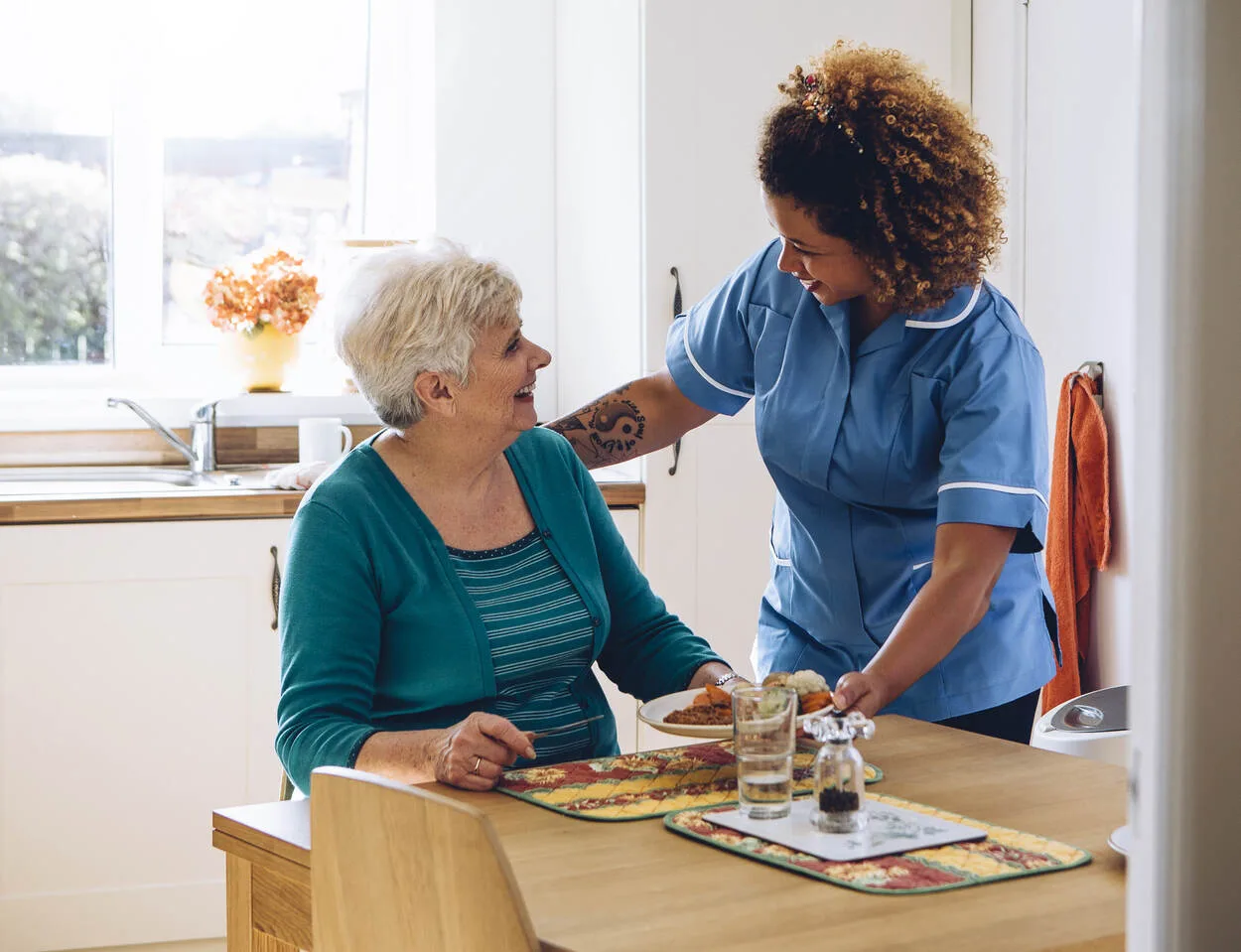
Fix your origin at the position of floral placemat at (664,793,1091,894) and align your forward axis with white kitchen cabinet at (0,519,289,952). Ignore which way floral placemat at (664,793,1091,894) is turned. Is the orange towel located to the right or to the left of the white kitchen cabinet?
right

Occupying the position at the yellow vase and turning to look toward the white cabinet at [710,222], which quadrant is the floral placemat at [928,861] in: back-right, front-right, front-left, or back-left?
front-right

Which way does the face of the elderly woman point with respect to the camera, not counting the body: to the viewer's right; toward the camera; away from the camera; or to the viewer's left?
to the viewer's right

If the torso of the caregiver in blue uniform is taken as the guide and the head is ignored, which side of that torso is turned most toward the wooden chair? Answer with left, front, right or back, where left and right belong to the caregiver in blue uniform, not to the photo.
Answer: front

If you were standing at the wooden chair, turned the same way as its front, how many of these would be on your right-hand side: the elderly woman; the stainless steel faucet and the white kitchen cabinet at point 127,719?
0

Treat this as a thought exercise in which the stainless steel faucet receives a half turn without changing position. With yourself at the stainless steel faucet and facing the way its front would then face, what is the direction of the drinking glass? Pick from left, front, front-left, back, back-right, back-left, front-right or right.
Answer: right

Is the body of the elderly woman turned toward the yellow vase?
no

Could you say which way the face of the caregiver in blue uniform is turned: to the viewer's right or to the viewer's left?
to the viewer's left

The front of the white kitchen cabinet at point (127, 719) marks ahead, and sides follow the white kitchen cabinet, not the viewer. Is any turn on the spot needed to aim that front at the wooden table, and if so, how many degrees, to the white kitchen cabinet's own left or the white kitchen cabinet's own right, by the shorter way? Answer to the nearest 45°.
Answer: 0° — it already faces it

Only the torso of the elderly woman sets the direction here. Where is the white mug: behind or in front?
behind

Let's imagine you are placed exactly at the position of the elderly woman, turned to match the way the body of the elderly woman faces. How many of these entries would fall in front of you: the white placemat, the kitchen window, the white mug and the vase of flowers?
1

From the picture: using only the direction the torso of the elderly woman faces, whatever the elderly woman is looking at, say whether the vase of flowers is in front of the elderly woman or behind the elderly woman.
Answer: behind

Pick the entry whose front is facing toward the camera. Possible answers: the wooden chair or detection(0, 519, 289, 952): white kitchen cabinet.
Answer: the white kitchen cabinet

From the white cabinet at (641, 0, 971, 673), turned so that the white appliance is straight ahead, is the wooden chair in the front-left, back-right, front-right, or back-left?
front-right

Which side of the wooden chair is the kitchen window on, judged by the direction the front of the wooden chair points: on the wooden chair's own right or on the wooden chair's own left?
on the wooden chair's own left

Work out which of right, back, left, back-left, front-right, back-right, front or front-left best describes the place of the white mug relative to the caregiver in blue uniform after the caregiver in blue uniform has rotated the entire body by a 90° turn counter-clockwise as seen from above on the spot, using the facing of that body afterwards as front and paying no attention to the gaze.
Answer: back

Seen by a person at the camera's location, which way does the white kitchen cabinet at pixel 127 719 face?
facing the viewer
